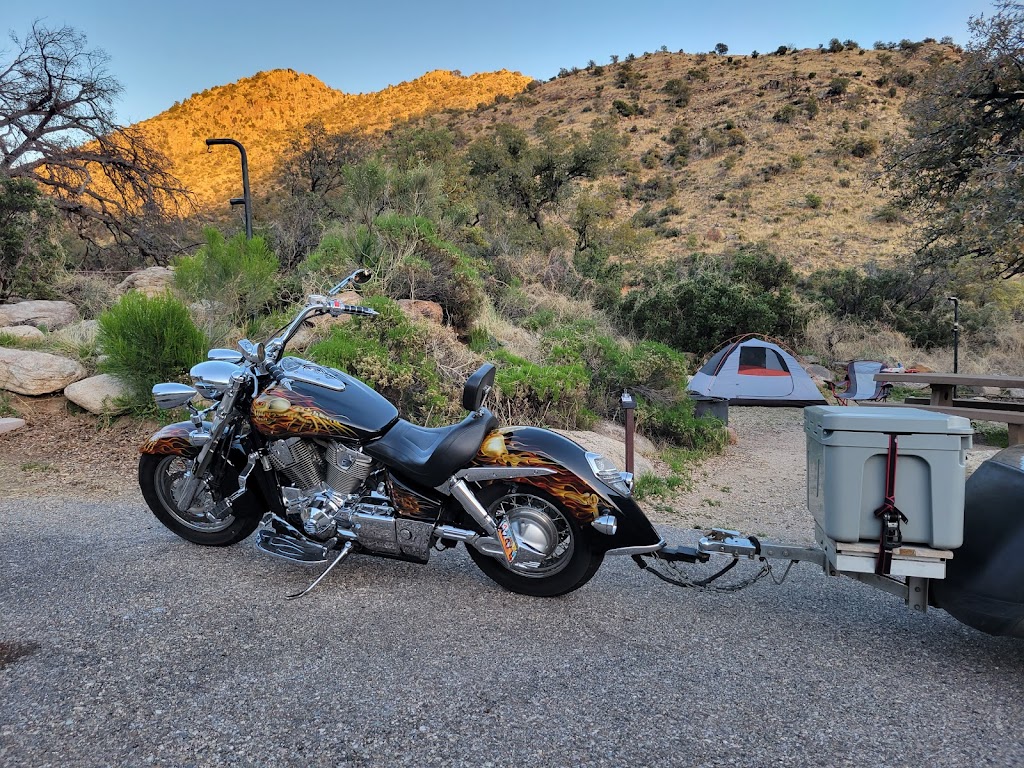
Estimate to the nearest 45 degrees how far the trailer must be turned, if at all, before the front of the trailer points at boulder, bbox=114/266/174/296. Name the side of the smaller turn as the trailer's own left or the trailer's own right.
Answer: approximately 45° to the trailer's own right

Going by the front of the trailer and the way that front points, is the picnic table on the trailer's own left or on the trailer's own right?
on the trailer's own right

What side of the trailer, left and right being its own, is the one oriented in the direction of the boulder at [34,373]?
front

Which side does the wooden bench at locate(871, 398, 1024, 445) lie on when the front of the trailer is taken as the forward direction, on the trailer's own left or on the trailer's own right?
on the trailer's own right

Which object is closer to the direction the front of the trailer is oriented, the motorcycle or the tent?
the motorcycle

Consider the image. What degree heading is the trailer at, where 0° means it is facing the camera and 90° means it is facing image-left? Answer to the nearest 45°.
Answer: approximately 90°

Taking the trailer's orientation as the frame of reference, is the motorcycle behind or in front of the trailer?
in front

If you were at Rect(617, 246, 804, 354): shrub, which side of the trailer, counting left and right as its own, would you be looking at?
right
